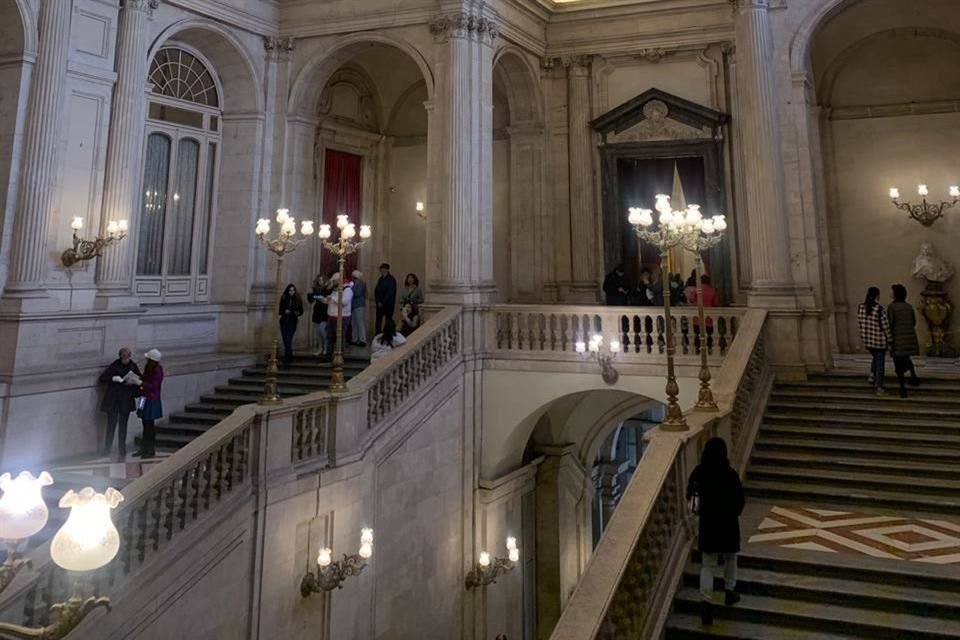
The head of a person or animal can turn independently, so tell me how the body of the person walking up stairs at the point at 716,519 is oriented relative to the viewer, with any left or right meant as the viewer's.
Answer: facing away from the viewer

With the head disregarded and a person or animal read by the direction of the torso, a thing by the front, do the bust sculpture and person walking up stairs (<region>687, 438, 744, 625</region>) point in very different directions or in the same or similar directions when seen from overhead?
very different directions

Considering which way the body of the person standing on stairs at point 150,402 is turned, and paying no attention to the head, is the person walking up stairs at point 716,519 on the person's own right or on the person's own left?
on the person's own left
